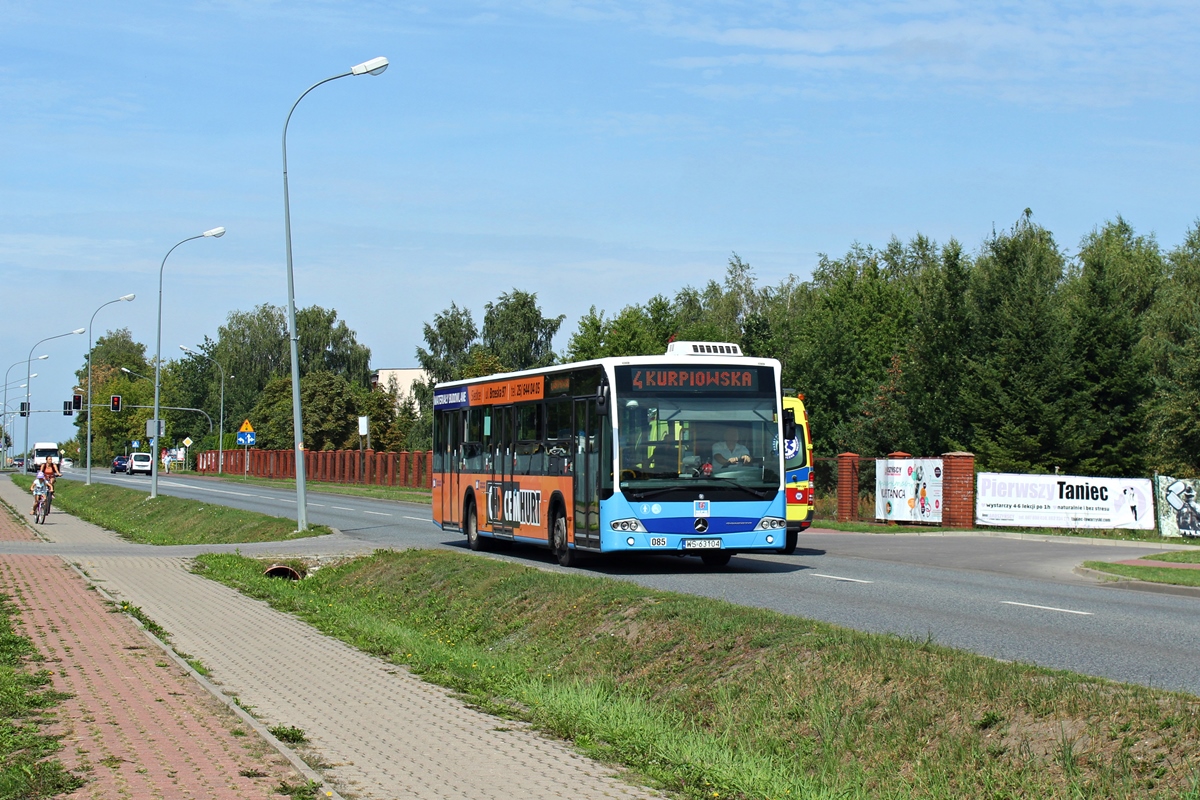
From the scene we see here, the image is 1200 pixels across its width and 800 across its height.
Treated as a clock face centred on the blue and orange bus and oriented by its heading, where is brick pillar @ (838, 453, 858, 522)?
The brick pillar is roughly at 8 o'clock from the blue and orange bus.

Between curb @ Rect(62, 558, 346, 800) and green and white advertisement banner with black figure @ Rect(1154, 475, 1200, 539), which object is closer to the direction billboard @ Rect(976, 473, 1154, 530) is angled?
the curb

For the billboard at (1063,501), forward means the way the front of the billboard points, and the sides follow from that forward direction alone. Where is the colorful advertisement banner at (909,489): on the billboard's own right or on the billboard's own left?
on the billboard's own right

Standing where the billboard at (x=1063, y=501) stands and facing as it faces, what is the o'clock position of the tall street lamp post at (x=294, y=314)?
The tall street lamp post is roughly at 2 o'clock from the billboard.

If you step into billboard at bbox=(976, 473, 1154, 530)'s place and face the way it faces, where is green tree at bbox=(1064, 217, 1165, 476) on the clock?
The green tree is roughly at 6 o'clock from the billboard.

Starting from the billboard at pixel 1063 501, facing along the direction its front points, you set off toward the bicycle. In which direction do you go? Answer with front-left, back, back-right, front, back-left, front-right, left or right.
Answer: right

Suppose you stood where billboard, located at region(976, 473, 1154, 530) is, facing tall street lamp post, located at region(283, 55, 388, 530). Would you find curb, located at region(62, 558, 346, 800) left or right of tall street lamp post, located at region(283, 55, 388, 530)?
left

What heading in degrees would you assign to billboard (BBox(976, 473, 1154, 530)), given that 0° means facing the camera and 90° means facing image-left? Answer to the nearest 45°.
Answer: approximately 0°

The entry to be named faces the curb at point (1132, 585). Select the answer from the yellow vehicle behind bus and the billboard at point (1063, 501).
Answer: the billboard

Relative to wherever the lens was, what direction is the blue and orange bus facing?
facing the viewer and to the right of the viewer

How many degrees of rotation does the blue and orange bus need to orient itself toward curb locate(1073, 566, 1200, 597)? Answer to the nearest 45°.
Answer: approximately 45° to its left
